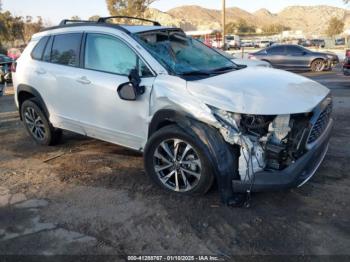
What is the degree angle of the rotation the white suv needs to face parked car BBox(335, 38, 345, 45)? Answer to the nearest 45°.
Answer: approximately 90° to its left

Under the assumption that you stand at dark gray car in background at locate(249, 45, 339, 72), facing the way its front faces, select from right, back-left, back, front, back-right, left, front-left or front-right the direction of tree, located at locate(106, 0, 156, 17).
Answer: back-left

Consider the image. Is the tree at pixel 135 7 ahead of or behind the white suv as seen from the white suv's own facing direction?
behind

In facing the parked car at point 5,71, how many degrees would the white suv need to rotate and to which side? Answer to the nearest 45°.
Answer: approximately 180°

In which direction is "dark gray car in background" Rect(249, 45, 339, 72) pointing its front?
to the viewer's right

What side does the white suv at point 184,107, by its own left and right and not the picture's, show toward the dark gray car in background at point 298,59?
left
